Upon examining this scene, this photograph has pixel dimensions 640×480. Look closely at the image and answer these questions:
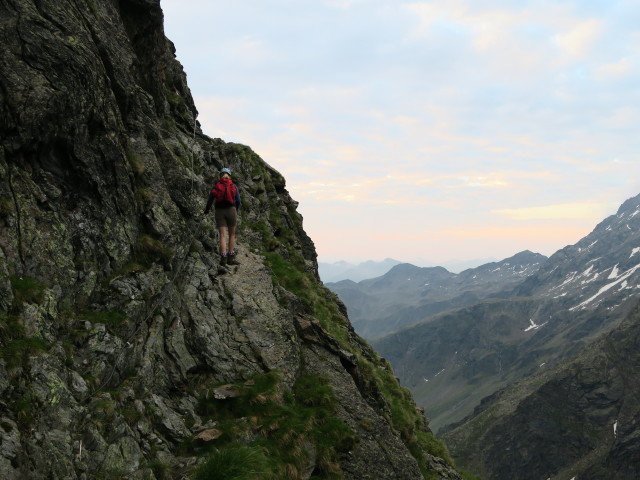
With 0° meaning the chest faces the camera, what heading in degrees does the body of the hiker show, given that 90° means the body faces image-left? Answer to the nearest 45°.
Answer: approximately 180°

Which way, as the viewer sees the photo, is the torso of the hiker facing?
away from the camera
